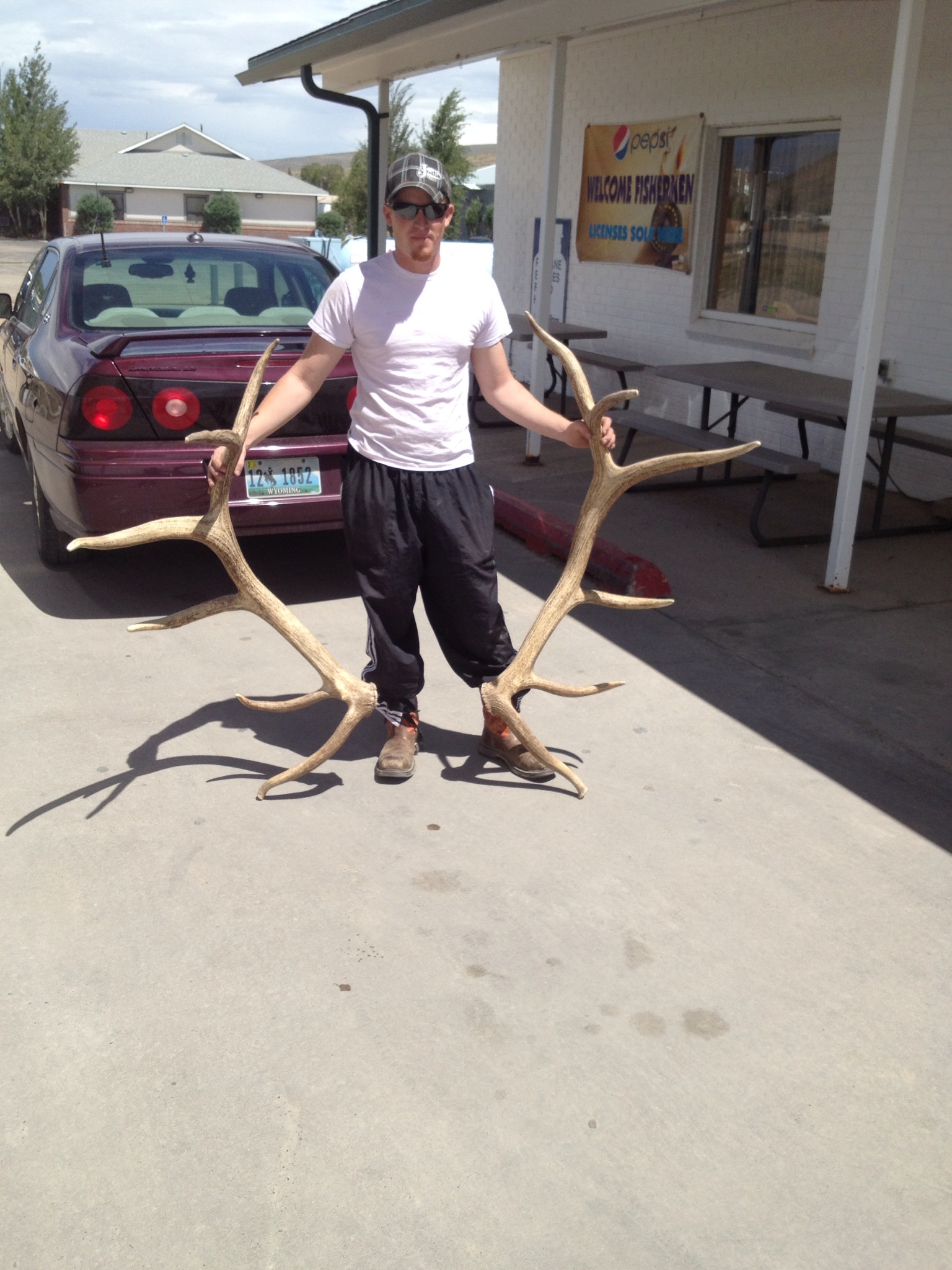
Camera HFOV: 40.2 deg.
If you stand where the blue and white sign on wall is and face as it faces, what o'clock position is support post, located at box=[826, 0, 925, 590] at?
The support post is roughly at 10 o'clock from the blue and white sign on wall.

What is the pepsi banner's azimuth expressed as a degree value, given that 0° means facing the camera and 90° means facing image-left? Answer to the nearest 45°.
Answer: approximately 45°

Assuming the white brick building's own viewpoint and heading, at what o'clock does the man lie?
The man is roughly at 11 o'clock from the white brick building.

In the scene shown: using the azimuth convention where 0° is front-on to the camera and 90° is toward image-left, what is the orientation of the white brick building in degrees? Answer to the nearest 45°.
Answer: approximately 45°

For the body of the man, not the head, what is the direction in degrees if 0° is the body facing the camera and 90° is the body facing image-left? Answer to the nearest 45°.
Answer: approximately 0°

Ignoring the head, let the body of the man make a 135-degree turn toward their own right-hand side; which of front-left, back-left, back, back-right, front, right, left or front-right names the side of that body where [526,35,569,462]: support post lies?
front-right

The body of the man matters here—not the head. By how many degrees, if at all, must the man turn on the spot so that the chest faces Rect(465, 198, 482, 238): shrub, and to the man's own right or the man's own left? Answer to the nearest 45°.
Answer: approximately 180°

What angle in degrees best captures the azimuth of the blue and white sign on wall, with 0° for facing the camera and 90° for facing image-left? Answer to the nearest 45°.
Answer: approximately 45°
